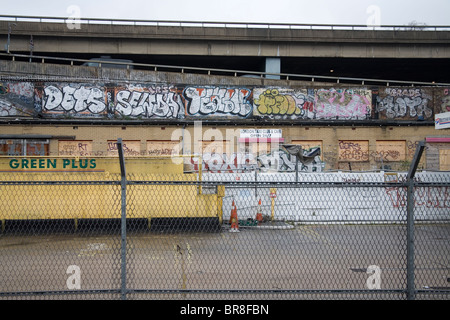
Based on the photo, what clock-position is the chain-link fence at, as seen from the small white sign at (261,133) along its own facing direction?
The chain-link fence is roughly at 12 o'clock from the small white sign.

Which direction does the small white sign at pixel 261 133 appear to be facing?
toward the camera

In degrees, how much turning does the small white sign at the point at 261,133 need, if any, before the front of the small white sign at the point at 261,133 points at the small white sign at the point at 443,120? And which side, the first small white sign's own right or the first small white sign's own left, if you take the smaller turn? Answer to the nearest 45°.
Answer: approximately 45° to the first small white sign's own left

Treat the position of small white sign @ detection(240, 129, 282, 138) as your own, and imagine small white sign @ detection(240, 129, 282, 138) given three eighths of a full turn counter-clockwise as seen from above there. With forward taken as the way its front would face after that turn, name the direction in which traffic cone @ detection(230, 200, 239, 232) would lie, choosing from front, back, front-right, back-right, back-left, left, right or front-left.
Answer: back-right

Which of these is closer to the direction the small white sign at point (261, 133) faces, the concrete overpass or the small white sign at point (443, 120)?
the small white sign

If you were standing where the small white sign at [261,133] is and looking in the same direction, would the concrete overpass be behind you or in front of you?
behind

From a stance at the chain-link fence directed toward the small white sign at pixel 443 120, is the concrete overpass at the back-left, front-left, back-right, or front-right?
front-left

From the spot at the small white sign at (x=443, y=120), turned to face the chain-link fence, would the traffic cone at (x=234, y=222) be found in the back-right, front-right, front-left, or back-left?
front-right
